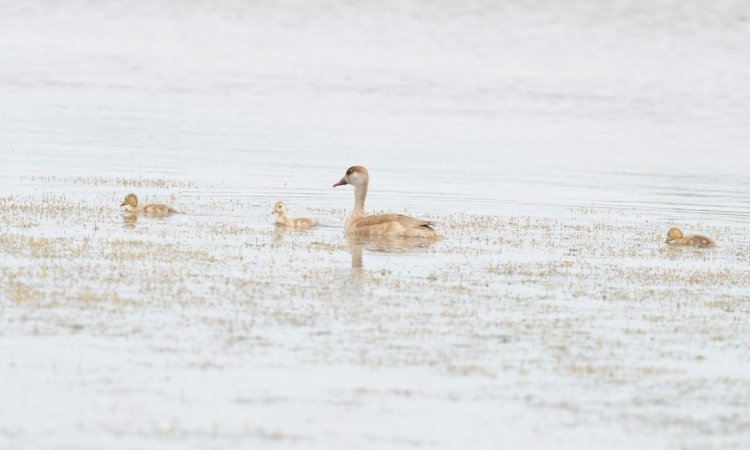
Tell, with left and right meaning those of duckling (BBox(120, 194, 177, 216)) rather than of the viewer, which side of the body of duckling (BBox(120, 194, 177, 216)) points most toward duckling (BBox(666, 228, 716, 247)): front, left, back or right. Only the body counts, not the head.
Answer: back

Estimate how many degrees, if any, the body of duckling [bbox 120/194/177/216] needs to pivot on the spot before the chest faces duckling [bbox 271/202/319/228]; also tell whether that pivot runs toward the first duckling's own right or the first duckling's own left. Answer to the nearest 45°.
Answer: approximately 180°

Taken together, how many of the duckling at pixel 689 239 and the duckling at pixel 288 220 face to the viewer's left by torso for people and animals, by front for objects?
2

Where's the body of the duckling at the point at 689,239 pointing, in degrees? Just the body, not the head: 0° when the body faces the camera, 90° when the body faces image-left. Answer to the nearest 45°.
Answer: approximately 90°

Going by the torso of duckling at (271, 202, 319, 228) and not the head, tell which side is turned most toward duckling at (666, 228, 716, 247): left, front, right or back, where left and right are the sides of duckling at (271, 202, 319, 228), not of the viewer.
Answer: back

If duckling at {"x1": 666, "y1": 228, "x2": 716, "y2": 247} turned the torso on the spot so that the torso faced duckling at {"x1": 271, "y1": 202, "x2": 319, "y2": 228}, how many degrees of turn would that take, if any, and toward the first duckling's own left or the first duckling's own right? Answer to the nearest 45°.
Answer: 0° — it already faces it

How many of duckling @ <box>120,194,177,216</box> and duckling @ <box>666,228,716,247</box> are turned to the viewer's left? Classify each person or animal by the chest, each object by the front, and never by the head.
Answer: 2

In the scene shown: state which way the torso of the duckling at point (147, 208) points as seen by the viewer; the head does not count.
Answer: to the viewer's left

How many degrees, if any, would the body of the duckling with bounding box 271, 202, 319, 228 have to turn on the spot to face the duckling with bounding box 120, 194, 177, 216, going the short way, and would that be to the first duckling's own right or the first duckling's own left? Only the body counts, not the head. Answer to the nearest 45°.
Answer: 0° — it already faces it

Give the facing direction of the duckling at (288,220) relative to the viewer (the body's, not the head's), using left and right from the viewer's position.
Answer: facing to the left of the viewer
